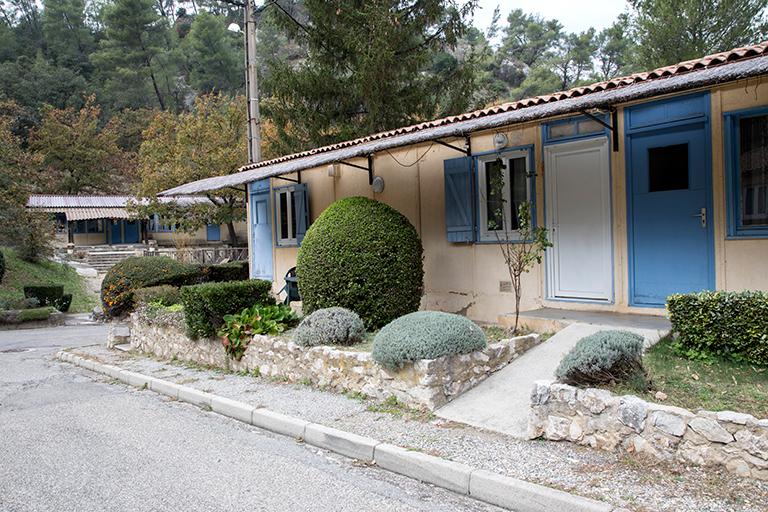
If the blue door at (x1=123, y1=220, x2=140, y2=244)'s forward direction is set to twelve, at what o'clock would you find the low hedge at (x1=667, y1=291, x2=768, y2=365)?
The low hedge is roughly at 12 o'clock from the blue door.

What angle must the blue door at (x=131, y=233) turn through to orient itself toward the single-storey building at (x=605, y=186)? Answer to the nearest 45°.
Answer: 0° — it already faces it

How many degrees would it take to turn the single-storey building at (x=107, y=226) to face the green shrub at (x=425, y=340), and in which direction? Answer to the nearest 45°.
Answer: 0° — it already faces it

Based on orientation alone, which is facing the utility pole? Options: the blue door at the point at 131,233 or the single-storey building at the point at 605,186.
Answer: the blue door

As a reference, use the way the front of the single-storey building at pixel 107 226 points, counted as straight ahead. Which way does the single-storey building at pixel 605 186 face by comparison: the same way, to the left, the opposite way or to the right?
to the right

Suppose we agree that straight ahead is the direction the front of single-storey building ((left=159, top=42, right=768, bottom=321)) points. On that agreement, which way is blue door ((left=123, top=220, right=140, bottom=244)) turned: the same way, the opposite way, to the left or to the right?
to the left

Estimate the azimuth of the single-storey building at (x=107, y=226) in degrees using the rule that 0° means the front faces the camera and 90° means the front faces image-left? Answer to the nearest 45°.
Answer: approximately 0°

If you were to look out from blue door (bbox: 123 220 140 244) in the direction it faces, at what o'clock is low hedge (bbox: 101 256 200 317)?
The low hedge is roughly at 12 o'clock from the blue door.
